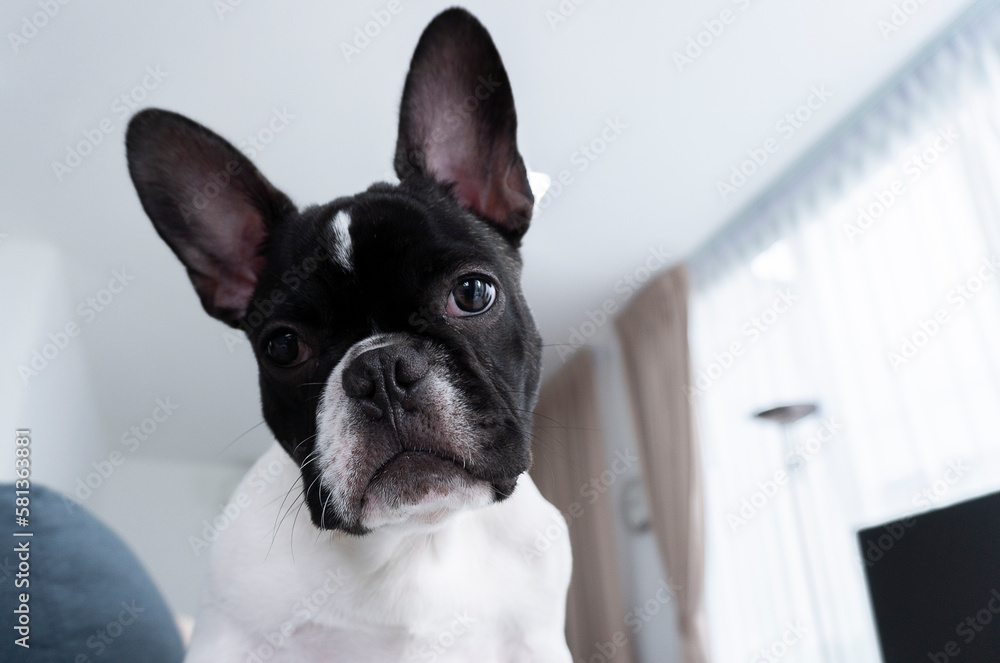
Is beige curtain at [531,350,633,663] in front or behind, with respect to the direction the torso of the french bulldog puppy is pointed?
behind

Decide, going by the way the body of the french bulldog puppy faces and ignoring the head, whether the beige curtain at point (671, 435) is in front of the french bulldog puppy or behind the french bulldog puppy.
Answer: behind

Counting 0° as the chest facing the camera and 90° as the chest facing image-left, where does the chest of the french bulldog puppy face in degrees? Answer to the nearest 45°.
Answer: approximately 0°

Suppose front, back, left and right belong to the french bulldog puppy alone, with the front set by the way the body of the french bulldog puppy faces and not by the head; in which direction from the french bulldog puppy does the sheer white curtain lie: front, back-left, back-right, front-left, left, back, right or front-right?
back-left
